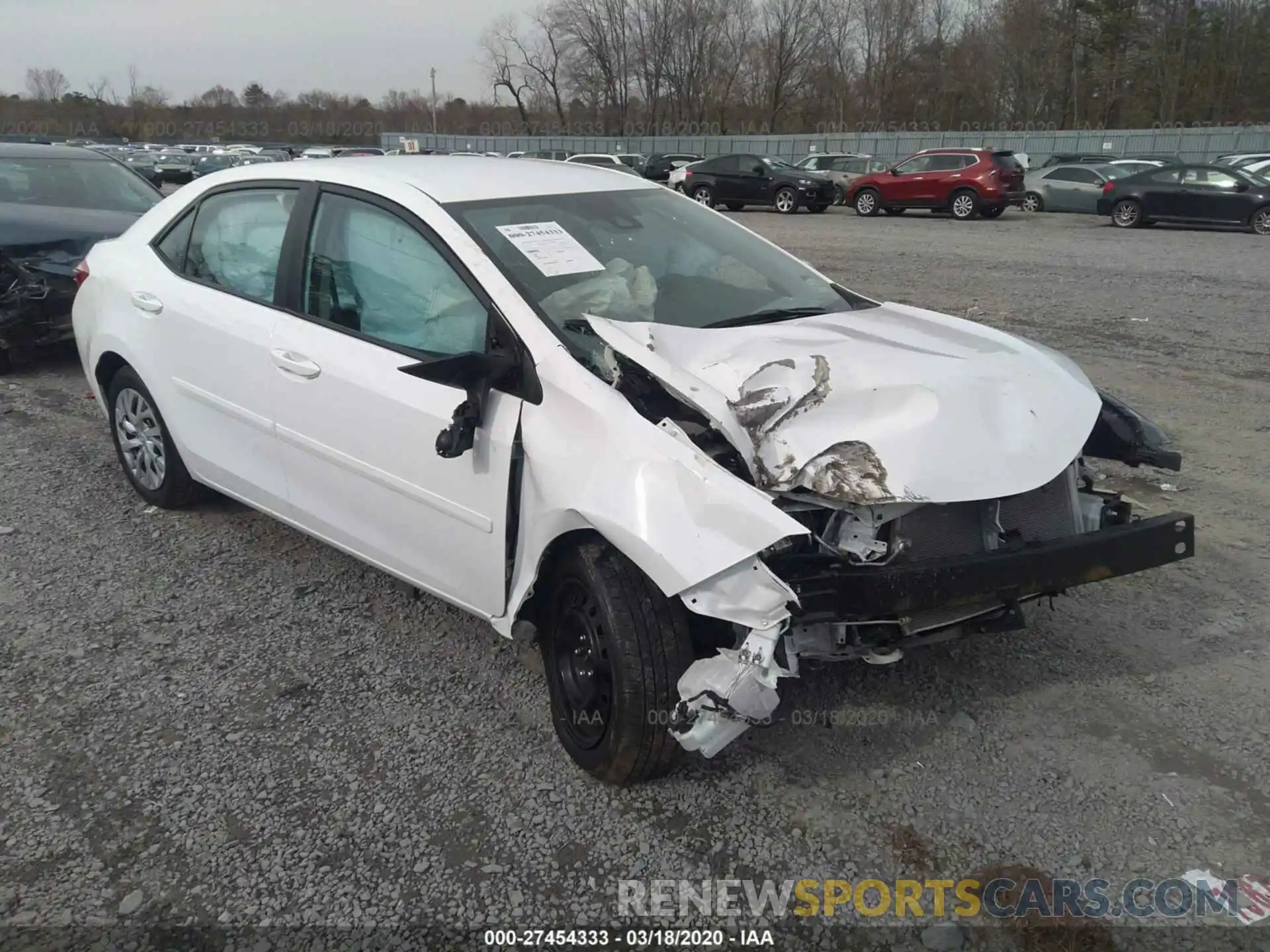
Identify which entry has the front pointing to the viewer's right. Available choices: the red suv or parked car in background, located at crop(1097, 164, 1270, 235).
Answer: the parked car in background

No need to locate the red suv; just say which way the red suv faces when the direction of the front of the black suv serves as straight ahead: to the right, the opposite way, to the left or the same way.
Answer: the opposite way

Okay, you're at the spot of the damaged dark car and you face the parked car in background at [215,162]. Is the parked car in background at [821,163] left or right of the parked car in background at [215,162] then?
right

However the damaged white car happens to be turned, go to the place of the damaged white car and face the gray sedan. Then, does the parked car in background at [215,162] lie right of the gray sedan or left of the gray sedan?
left

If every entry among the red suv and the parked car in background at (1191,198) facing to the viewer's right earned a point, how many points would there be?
1

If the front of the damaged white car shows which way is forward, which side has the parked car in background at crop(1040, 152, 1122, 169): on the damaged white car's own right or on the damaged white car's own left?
on the damaged white car's own left

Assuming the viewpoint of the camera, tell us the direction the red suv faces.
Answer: facing away from the viewer and to the left of the viewer

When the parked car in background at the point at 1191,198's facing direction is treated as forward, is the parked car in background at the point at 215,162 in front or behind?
behind

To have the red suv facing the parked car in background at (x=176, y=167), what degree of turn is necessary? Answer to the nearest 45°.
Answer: approximately 45° to its left

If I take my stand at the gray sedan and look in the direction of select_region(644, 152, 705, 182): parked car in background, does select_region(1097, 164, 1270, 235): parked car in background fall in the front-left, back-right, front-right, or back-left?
back-left

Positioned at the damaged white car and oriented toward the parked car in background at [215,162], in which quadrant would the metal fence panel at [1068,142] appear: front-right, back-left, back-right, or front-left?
front-right

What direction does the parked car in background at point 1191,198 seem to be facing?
to the viewer's right

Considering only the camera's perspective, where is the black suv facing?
facing the viewer and to the right of the viewer

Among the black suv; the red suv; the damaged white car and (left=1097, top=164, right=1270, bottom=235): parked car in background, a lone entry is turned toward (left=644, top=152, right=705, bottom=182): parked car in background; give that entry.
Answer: the red suv

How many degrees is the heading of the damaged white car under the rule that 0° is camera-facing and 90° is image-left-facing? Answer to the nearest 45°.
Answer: approximately 315°

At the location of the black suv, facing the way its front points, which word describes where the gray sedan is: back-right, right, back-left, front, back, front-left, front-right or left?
front-left
